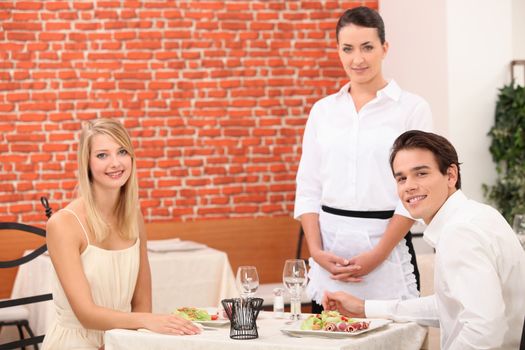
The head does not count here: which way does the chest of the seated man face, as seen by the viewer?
to the viewer's left

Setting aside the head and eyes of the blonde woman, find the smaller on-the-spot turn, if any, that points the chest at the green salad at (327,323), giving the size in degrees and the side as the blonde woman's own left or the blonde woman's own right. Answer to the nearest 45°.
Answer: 0° — they already face it

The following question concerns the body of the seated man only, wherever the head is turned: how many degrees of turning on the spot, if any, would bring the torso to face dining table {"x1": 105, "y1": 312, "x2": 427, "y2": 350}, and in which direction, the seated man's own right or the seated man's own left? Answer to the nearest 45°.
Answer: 0° — they already face it

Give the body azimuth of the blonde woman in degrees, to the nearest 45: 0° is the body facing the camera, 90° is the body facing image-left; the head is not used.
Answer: approximately 315°

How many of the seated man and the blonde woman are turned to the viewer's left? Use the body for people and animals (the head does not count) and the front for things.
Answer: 1

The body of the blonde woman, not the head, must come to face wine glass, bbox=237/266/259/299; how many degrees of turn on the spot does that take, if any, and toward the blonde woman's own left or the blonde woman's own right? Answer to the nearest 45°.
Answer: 0° — they already face it
